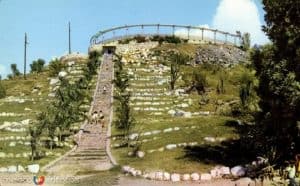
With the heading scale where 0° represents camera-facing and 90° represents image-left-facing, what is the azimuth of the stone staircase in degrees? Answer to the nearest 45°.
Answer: approximately 0°

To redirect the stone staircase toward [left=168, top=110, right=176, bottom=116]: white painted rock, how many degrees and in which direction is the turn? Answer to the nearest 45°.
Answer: approximately 135° to its left

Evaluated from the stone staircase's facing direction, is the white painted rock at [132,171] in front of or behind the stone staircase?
in front

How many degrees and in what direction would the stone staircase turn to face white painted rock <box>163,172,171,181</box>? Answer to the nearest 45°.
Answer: approximately 45° to its left

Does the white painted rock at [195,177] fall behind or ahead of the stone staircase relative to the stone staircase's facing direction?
ahead

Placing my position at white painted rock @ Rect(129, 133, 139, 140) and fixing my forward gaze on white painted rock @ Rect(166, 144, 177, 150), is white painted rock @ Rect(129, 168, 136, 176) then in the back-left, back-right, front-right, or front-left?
front-right

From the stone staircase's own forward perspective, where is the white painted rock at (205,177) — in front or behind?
in front

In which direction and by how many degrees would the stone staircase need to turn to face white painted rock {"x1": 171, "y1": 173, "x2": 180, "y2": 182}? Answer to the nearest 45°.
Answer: approximately 45° to its left

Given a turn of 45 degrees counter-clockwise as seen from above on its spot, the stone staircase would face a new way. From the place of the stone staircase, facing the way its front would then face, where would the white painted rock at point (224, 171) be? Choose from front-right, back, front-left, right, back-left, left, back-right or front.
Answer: front

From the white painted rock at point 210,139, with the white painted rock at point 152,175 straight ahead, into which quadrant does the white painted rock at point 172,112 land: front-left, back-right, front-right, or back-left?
back-right

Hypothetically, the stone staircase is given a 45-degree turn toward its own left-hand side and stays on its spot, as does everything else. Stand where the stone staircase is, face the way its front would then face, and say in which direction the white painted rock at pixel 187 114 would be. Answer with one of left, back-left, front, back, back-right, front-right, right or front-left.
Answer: left

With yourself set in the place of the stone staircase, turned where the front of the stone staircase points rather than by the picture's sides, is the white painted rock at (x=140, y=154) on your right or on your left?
on your left
